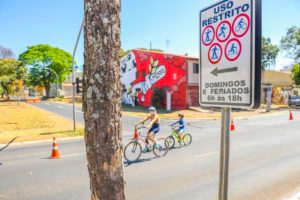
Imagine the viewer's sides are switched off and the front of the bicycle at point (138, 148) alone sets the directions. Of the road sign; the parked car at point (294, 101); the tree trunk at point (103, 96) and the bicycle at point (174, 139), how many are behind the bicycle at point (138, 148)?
2

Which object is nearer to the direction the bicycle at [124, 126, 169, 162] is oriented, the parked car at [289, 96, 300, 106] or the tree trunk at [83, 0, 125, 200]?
the tree trunk

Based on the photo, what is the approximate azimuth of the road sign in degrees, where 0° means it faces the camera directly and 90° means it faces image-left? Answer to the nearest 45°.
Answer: approximately 45°

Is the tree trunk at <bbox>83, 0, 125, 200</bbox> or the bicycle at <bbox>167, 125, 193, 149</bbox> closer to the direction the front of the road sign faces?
the tree trunk

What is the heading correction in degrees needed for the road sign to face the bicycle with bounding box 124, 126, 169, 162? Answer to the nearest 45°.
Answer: approximately 90° to its right

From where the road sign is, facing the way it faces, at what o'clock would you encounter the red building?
The red building is roughly at 4 o'clock from the road sign.
